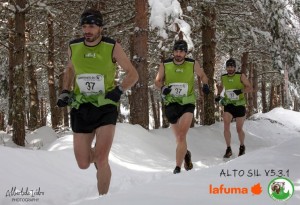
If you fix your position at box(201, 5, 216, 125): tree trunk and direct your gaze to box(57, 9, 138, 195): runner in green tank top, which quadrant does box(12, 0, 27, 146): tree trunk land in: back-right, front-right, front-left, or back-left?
front-right

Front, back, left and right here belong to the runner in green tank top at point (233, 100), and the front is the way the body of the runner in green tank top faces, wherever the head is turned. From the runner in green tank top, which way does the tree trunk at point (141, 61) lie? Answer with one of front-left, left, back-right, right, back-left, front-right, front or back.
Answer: right

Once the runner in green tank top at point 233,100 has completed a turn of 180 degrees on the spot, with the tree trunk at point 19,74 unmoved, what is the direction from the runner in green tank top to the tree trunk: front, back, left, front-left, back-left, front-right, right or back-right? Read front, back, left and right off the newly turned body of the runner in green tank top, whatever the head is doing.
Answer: left

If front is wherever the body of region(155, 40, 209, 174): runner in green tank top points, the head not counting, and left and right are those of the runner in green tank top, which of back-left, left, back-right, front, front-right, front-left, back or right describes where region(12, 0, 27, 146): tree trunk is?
back-right

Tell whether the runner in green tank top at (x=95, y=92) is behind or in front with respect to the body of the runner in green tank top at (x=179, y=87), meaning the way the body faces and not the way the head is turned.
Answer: in front

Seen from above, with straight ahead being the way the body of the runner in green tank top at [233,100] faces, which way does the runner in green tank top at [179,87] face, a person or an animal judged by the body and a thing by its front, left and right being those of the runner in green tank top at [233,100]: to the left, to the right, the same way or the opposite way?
the same way

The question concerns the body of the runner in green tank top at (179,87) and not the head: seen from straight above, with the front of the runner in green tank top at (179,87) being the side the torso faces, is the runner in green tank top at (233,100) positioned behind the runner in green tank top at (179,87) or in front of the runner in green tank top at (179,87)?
behind

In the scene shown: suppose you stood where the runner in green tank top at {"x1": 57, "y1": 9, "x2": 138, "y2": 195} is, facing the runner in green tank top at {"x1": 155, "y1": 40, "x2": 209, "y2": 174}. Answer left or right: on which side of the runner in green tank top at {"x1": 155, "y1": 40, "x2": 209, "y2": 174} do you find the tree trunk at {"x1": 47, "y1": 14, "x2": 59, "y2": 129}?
left

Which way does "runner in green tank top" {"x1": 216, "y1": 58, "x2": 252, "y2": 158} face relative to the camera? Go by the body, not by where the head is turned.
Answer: toward the camera

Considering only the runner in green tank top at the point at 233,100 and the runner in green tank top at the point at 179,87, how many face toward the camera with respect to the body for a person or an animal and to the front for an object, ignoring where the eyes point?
2

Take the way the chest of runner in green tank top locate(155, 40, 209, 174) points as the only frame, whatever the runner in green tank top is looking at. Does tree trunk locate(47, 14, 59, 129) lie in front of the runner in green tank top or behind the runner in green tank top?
behind

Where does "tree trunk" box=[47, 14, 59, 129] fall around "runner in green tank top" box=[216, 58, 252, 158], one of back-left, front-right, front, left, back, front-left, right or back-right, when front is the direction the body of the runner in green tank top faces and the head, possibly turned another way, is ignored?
back-right

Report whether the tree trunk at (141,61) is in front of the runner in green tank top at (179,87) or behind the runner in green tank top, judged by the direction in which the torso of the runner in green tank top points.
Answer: behind

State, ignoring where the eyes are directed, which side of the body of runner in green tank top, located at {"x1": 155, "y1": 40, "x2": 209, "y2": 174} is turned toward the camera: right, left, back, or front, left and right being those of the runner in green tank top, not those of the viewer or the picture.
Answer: front

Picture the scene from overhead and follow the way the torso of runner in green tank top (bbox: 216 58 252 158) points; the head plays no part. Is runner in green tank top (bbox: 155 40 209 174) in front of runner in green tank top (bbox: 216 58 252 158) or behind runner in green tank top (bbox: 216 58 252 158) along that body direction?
in front

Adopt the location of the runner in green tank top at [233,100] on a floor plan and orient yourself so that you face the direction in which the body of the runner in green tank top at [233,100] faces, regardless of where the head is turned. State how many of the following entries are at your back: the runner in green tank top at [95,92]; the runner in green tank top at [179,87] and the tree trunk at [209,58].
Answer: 1

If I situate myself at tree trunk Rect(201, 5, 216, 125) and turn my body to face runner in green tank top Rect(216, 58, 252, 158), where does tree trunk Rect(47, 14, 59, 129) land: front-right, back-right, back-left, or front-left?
back-right
